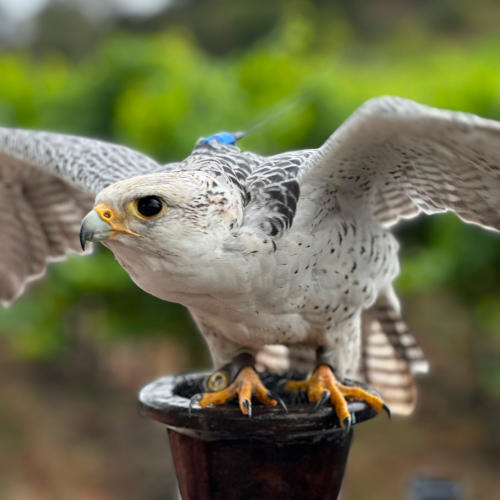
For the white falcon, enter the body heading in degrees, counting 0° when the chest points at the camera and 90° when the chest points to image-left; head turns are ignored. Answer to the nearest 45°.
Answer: approximately 45°
